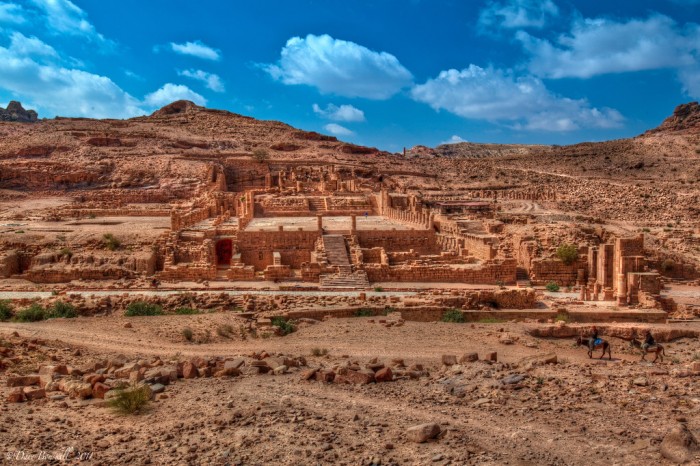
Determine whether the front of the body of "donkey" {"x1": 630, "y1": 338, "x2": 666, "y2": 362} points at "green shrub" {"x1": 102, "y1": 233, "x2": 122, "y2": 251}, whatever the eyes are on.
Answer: yes

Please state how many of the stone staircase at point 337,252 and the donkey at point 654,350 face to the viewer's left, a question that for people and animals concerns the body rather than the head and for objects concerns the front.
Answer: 1

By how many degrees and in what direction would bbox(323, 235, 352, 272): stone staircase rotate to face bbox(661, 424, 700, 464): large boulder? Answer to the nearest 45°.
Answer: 0° — it already faces it

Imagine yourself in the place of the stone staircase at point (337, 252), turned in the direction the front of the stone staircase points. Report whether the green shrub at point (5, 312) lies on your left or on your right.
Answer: on your right

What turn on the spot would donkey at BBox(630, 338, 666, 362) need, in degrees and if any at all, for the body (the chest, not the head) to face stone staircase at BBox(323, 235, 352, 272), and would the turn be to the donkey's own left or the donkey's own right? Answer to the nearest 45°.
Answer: approximately 45° to the donkey's own right

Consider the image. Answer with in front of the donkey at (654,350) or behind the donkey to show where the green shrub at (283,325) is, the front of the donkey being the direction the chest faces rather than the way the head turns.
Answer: in front

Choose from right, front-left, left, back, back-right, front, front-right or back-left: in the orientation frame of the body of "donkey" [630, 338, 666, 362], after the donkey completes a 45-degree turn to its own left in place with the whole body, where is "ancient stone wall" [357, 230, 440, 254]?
right

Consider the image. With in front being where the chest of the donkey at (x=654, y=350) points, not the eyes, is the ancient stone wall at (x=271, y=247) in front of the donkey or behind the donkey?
in front

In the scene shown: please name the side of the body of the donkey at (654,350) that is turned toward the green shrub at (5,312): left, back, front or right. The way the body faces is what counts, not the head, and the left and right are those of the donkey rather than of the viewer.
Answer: front

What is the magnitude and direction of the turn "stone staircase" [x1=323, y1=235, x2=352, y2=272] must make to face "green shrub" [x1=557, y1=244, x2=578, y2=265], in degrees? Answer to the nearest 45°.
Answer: approximately 90° to its left

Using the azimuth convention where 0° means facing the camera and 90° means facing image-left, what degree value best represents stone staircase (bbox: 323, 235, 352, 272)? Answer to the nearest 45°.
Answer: approximately 0°

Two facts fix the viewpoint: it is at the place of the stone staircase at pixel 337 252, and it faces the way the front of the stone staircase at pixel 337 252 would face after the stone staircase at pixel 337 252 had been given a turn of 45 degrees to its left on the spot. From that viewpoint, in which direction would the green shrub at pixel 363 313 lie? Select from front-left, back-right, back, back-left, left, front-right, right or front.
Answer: front-right

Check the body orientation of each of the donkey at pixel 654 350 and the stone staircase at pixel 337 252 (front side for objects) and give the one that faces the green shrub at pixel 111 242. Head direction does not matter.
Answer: the donkey

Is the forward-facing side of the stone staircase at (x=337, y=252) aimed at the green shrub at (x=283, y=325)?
yes

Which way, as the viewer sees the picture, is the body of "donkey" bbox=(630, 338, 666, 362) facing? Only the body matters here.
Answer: to the viewer's left
